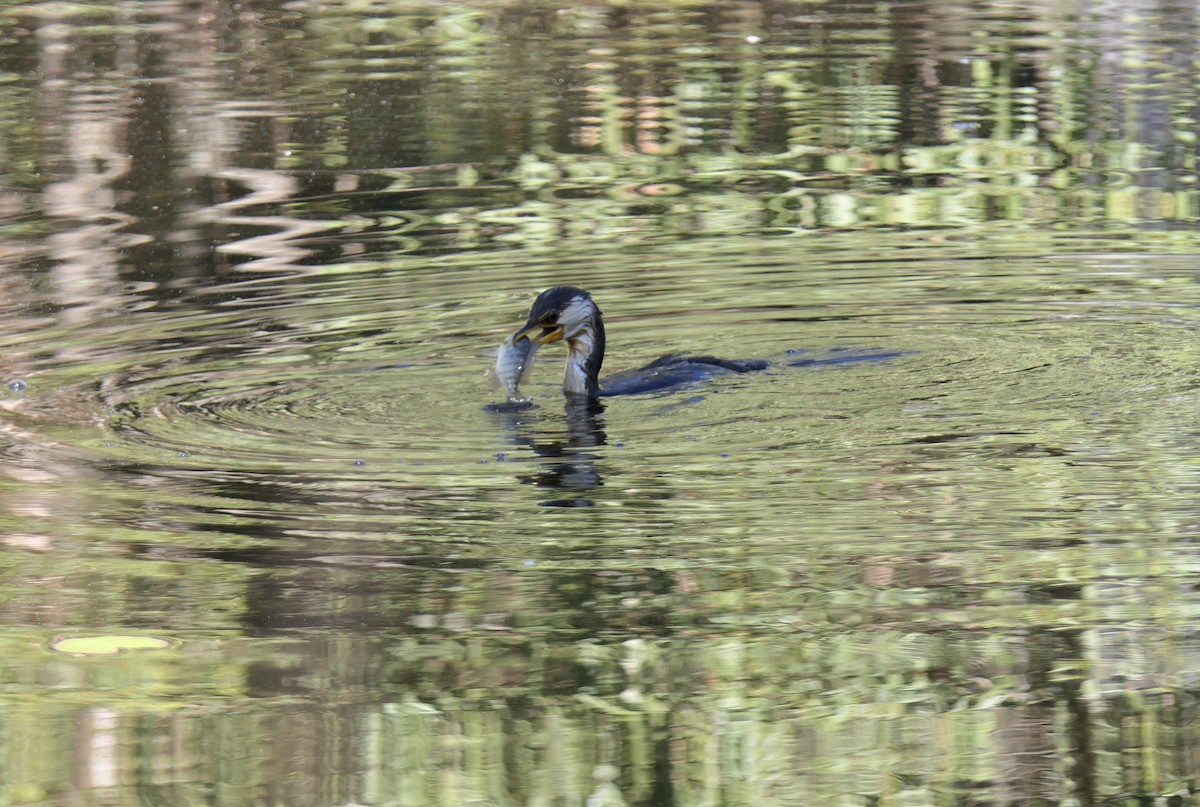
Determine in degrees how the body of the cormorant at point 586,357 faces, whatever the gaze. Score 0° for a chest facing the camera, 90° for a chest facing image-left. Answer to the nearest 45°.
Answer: approximately 90°
